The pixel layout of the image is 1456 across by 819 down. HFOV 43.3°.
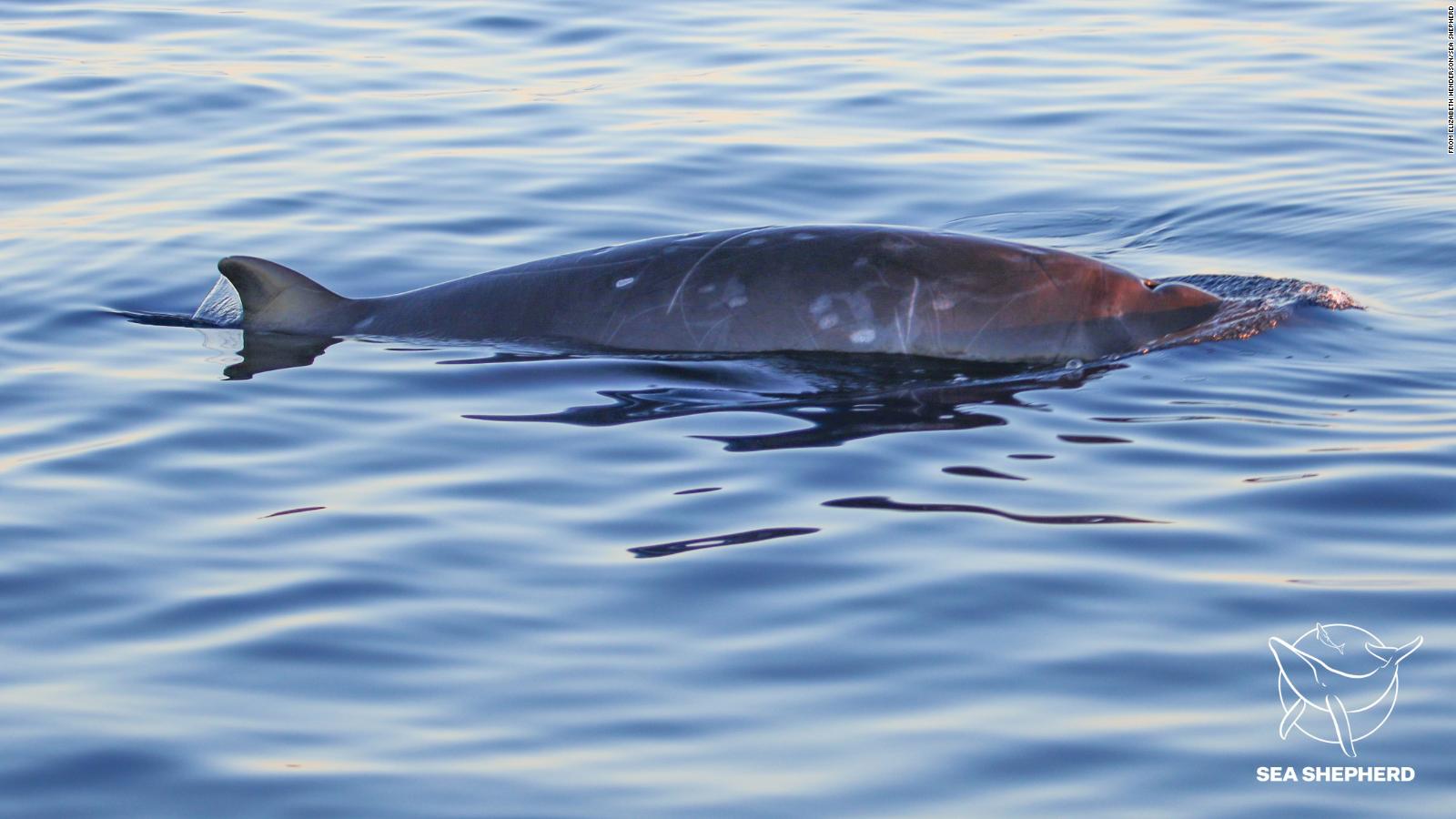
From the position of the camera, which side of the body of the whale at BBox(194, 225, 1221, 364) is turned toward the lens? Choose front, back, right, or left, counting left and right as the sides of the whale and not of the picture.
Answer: right
